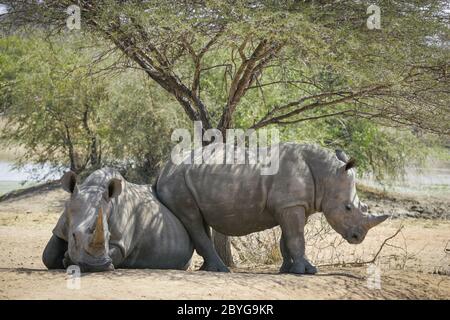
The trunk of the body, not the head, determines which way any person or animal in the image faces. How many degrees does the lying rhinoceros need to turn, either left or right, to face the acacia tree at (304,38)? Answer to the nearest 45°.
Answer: approximately 180°

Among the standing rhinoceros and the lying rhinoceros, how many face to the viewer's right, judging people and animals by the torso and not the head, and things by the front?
1

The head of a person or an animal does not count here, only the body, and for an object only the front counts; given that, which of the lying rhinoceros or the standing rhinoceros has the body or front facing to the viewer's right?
the standing rhinoceros

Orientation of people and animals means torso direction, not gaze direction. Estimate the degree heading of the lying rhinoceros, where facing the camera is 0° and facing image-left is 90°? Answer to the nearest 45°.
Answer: approximately 45°

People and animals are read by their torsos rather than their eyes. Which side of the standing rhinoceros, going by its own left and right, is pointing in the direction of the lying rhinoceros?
back

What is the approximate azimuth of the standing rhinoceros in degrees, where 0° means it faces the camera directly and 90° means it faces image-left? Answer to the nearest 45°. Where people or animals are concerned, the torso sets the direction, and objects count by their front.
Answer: approximately 270°
